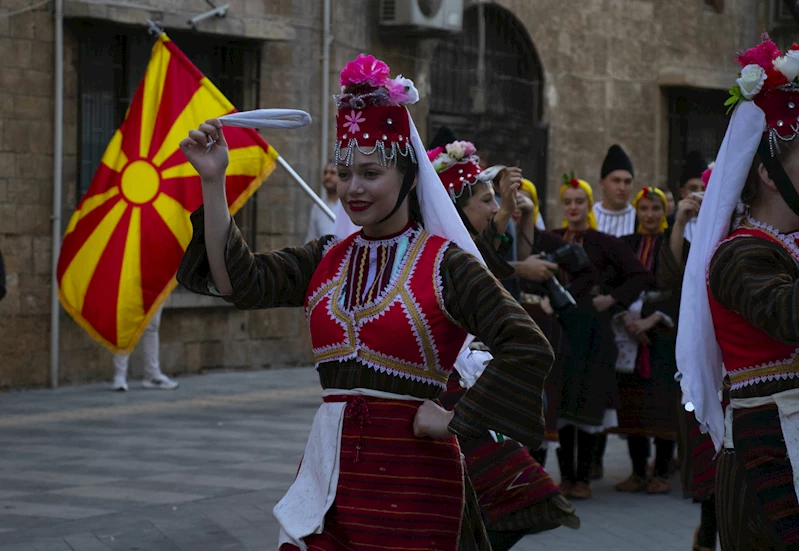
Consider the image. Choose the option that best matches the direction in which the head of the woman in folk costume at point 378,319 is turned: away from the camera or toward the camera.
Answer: toward the camera

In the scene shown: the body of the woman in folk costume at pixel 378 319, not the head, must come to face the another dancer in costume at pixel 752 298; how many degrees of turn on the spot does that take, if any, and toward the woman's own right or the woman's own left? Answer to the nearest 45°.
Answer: approximately 135° to the woman's own left

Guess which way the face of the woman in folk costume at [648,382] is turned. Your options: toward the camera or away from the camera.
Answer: toward the camera

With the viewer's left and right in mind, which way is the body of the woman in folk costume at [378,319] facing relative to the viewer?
facing the viewer and to the left of the viewer

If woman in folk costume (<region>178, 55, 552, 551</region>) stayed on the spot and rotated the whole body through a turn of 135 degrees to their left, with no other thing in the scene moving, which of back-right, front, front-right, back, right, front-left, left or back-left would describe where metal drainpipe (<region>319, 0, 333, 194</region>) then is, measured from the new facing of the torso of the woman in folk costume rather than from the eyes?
left

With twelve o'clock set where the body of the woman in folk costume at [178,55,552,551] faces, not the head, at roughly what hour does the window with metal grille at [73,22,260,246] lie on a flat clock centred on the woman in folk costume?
The window with metal grille is roughly at 4 o'clock from the woman in folk costume.
